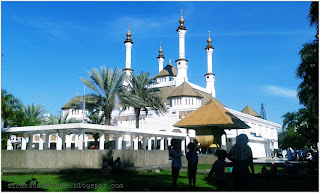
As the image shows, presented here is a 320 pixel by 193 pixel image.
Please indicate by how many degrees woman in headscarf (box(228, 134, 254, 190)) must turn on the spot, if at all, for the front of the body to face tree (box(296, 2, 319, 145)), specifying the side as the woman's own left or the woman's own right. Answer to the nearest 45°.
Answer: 0° — they already face it

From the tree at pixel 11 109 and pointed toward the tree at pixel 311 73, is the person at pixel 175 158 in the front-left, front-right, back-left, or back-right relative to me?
front-right

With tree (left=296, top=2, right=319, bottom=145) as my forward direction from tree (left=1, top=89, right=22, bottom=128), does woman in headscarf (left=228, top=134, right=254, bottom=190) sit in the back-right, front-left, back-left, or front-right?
front-right

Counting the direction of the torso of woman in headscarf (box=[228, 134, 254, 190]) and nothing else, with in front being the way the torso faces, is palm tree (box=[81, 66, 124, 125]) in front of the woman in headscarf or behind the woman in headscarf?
in front

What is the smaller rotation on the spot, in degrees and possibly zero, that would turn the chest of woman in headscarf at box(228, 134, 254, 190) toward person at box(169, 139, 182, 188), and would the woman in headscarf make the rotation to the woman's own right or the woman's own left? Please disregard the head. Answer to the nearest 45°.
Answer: approximately 45° to the woman's own left

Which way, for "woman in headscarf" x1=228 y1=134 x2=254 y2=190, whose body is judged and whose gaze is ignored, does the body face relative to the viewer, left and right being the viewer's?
facing away from the viewer
